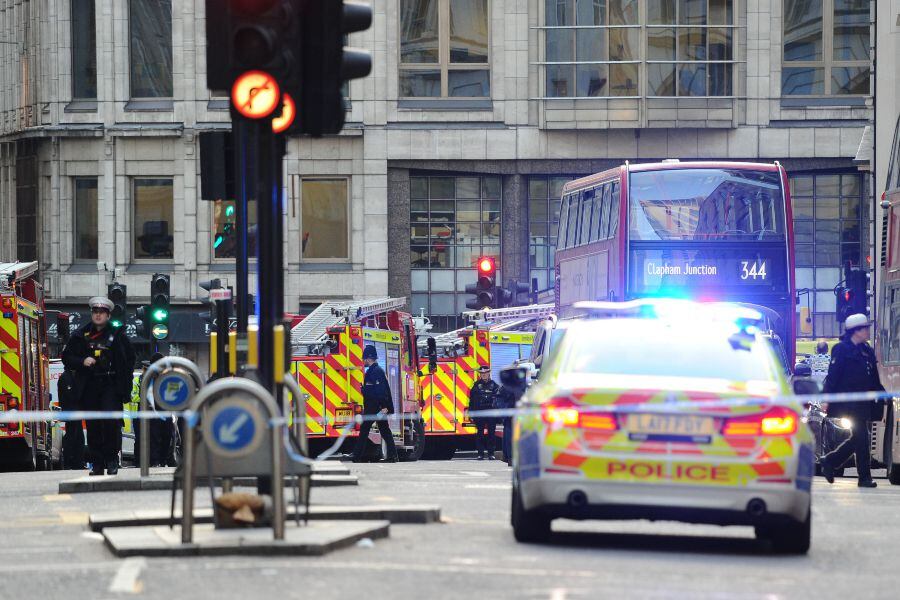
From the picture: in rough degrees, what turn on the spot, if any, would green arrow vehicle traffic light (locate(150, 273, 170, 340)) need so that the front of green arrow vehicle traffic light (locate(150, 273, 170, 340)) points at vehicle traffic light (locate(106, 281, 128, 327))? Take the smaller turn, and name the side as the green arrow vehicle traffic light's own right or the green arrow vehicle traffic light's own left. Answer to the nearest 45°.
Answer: approximately 135° to the green arrow vehicle traffic light's own right

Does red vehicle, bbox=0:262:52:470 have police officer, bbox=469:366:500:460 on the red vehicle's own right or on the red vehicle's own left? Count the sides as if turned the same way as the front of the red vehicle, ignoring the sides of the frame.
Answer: on the red vehicle's own right

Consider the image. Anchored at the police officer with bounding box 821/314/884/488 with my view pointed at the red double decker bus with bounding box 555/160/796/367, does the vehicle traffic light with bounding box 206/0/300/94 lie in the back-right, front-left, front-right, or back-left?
back-left

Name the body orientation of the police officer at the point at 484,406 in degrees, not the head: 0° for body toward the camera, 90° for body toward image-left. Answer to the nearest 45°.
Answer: approximately 0°

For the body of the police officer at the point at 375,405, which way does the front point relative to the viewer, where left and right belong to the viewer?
facing to the left of the viewer

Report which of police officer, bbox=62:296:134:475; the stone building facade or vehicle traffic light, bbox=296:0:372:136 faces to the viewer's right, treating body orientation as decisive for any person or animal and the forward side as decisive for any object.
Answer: the vehicle traffic light
